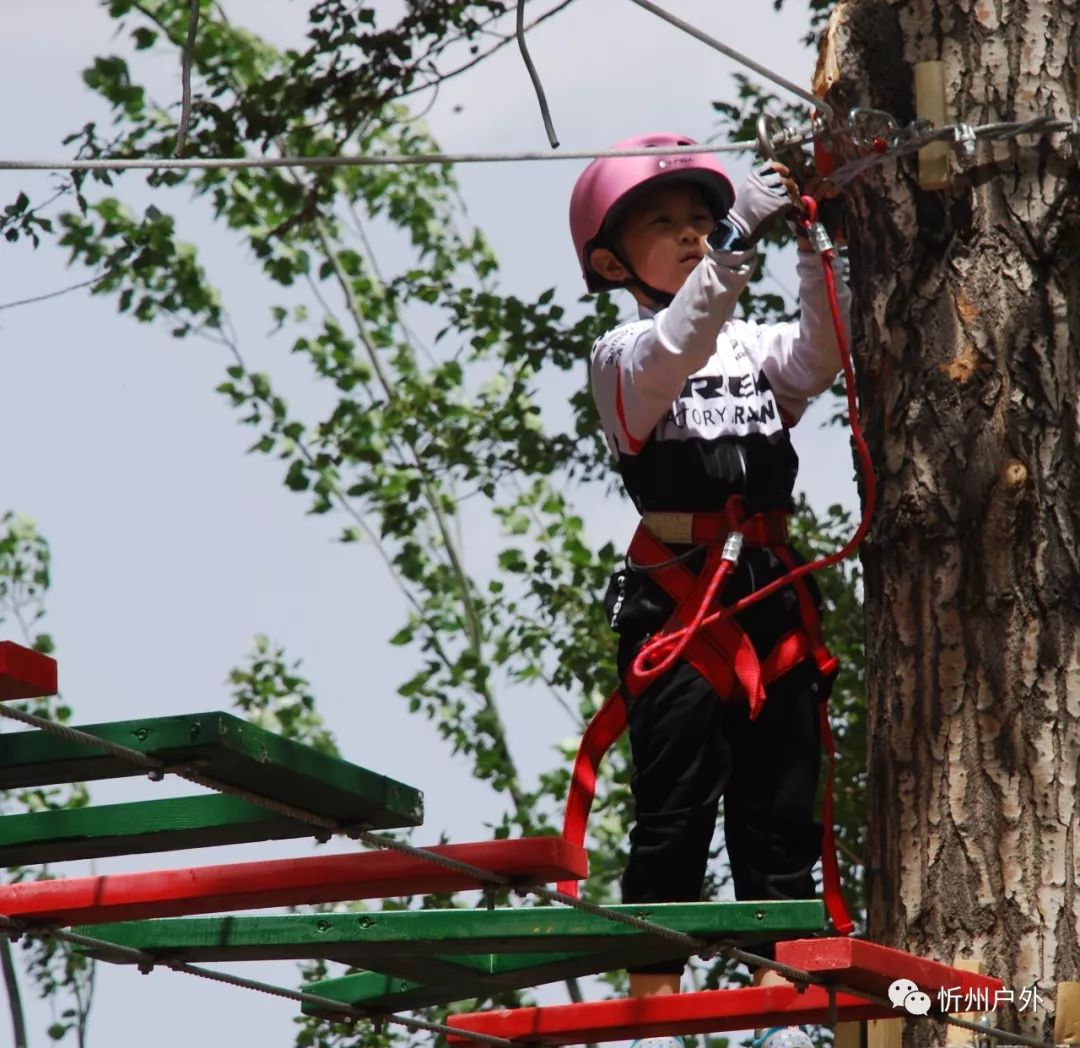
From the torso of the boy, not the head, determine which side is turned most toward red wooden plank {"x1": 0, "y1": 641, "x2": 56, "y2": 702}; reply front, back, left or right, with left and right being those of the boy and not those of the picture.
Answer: right

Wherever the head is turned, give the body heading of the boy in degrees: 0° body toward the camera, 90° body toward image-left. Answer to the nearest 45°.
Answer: approximately 315°

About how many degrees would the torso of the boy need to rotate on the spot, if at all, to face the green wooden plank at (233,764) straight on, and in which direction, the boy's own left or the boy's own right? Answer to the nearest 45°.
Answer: approximately 90° to the boy's own right

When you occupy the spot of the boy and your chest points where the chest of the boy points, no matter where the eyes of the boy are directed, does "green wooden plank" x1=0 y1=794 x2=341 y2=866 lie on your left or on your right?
on your right
